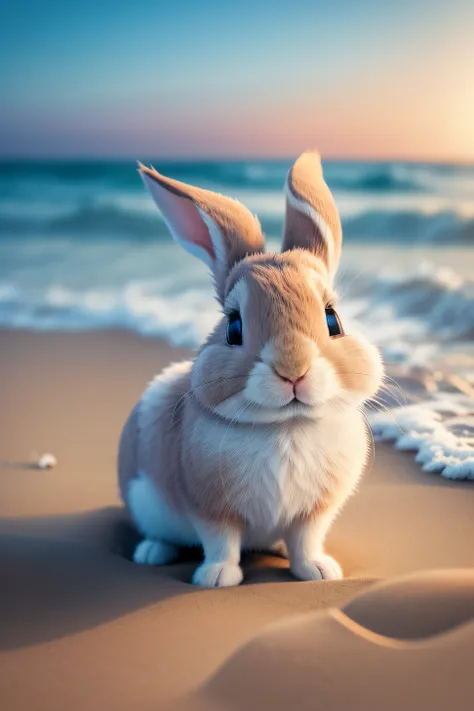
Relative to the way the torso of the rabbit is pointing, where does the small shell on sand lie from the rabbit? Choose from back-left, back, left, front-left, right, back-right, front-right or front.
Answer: back

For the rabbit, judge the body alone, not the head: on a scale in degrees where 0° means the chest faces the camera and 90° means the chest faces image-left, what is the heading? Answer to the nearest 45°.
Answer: approximately 315°
